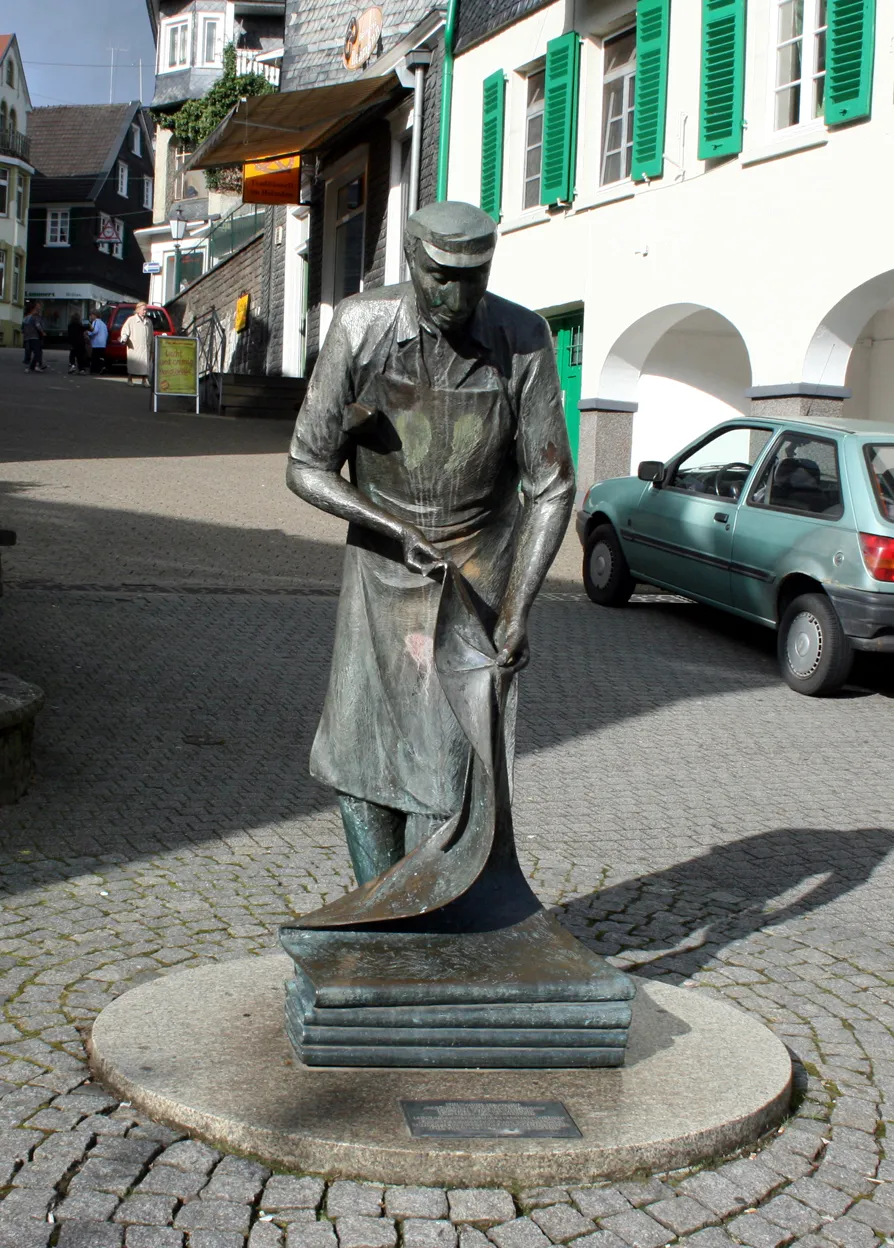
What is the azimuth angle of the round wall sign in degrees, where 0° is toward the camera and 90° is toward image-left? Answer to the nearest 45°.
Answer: approximately 45°

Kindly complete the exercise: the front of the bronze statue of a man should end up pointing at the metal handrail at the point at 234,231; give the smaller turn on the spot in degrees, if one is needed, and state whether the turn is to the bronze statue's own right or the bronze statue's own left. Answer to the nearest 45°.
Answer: approximately 180°

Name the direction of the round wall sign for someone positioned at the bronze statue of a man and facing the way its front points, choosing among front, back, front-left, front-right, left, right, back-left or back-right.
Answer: back

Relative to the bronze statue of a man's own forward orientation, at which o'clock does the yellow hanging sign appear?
The yellow hanging sign is roughly at 6 o'clock from the bronze statue of a man.

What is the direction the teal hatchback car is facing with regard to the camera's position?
facing away from the viewer and to the left of the viewer

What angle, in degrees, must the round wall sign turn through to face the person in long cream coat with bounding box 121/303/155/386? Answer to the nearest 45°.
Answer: approximately 90° to its right
